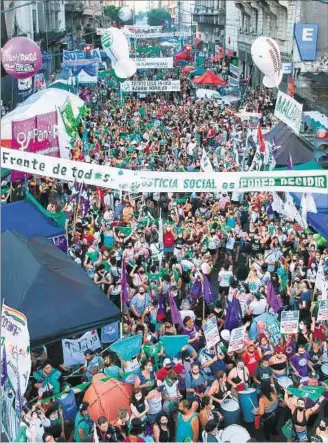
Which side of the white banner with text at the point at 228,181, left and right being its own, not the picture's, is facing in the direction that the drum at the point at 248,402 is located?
front

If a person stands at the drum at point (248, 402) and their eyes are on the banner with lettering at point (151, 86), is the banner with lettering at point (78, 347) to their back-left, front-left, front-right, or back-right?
front-left

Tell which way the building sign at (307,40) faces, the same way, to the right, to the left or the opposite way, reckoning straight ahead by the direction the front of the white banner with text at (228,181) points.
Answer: the same way

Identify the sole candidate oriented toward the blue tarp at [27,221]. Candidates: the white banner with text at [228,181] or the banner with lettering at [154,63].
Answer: the banner with lettering

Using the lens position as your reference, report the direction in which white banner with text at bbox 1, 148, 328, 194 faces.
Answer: facing the viewer

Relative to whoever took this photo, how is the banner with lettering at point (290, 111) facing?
facing the viewer and to the left of the viewer

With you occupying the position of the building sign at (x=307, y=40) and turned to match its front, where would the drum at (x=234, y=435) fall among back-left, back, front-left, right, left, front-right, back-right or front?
front

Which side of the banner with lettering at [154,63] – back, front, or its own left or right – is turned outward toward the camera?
front

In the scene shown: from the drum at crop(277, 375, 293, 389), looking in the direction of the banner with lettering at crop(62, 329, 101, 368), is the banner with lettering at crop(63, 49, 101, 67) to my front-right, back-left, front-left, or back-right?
front-right

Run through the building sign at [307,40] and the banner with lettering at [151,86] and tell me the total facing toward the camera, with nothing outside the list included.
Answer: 2

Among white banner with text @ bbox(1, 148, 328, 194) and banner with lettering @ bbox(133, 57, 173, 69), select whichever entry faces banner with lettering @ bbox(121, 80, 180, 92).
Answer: banner with lettering @ bbox(133, 57, 173, 69)

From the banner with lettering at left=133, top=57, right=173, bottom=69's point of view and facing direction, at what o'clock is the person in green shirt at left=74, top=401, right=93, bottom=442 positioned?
The person in green shirt is roughly at 12 o'clock from the banner with lettering.

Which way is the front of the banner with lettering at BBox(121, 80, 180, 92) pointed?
toward the camera

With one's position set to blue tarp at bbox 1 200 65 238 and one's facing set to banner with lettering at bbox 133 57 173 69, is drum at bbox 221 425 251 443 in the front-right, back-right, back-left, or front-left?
back-right

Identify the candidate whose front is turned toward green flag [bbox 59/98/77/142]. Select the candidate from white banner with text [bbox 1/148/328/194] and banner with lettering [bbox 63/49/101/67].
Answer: the banner with lettering

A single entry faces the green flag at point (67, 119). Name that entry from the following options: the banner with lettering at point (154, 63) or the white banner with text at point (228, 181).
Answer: the banner with lettering

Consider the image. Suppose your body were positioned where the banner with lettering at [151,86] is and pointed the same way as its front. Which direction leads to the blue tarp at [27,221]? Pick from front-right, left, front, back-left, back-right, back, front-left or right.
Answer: front

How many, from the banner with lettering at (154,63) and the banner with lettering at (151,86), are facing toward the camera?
2

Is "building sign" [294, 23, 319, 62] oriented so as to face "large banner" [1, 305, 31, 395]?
yes

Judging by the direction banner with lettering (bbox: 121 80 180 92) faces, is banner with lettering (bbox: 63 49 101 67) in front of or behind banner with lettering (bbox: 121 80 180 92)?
behind

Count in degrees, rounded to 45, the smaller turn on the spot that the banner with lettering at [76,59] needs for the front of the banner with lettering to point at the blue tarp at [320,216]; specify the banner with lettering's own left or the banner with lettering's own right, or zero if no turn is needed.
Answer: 0° — it already faces it
